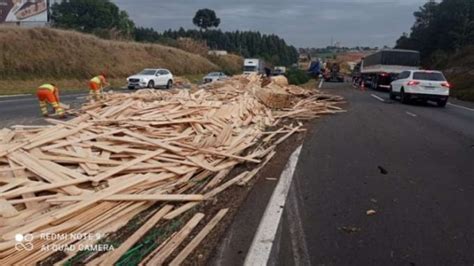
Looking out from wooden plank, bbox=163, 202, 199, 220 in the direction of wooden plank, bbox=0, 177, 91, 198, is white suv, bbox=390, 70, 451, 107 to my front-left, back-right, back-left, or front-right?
back-right

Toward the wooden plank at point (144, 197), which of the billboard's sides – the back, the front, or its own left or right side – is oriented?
front

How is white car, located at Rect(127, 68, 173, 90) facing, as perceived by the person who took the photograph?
facing the viewer and to the left of the viewer

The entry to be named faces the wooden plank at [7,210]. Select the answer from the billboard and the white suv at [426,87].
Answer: the billboard

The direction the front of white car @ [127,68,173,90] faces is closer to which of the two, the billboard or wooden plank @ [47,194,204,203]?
the wooden plank

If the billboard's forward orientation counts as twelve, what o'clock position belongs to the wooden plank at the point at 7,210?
The wooden plank is roughly at 12 o'clock from the billboard.

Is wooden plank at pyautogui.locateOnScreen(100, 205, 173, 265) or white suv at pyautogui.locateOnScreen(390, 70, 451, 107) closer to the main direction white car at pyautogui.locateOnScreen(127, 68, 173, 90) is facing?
the wooden plank

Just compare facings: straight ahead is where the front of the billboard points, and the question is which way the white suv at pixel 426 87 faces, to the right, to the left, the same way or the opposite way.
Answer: the opposite way

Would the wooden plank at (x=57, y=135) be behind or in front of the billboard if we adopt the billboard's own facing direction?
in front

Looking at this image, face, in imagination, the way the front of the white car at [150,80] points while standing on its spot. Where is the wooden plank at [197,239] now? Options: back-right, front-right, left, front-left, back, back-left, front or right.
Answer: front-left

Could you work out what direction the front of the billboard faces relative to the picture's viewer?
facing the viewer

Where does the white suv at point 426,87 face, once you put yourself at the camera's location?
facing away from the viewer and to the left of the viewer

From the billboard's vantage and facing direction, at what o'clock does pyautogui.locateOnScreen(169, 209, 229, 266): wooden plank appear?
The wooden plank is roughly at 12 o'clock from the billboard.

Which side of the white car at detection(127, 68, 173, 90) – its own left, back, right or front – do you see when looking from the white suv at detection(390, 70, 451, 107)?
left

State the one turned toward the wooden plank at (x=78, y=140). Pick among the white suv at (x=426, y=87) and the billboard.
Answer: the billboard

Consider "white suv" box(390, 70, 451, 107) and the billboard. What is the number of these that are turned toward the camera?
1

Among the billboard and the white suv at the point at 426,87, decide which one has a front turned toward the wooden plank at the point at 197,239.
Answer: the billboard
